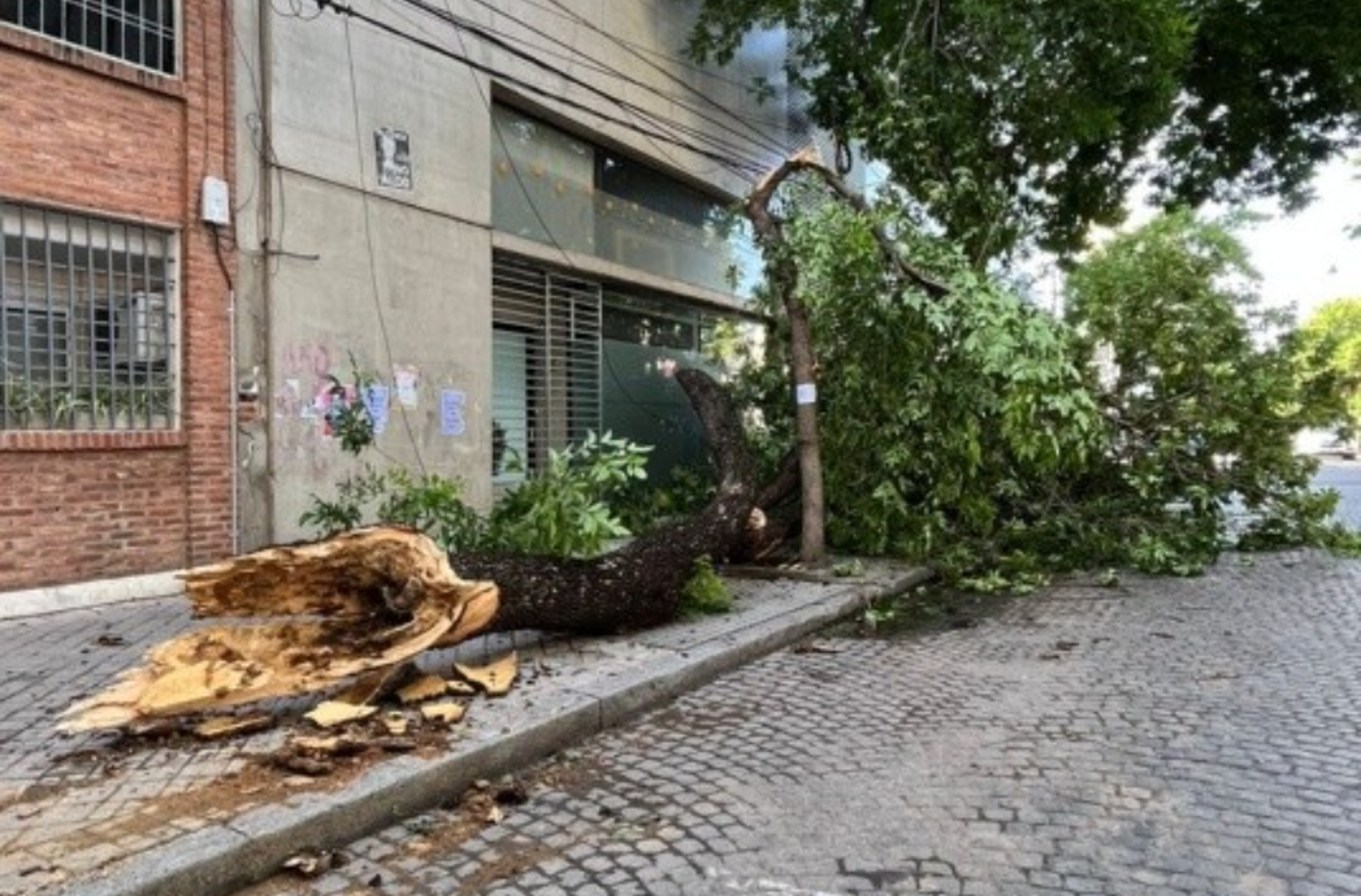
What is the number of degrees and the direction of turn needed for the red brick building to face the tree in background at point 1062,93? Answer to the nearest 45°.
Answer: approximately 45° to its left

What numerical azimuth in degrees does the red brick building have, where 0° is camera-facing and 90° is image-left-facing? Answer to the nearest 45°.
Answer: approximately 315°

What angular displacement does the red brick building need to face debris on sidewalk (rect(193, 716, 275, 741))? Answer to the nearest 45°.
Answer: approximately 45° to its right

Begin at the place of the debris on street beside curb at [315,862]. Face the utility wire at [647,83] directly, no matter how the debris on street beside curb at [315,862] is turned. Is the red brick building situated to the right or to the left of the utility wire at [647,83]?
left

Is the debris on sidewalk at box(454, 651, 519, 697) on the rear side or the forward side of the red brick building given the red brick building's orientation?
on the forward side

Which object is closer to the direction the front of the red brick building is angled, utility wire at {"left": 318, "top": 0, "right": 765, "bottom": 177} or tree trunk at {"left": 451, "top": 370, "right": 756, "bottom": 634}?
the tree trunk

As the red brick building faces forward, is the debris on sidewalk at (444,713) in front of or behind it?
in front

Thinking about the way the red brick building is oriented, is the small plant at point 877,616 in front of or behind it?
in front
